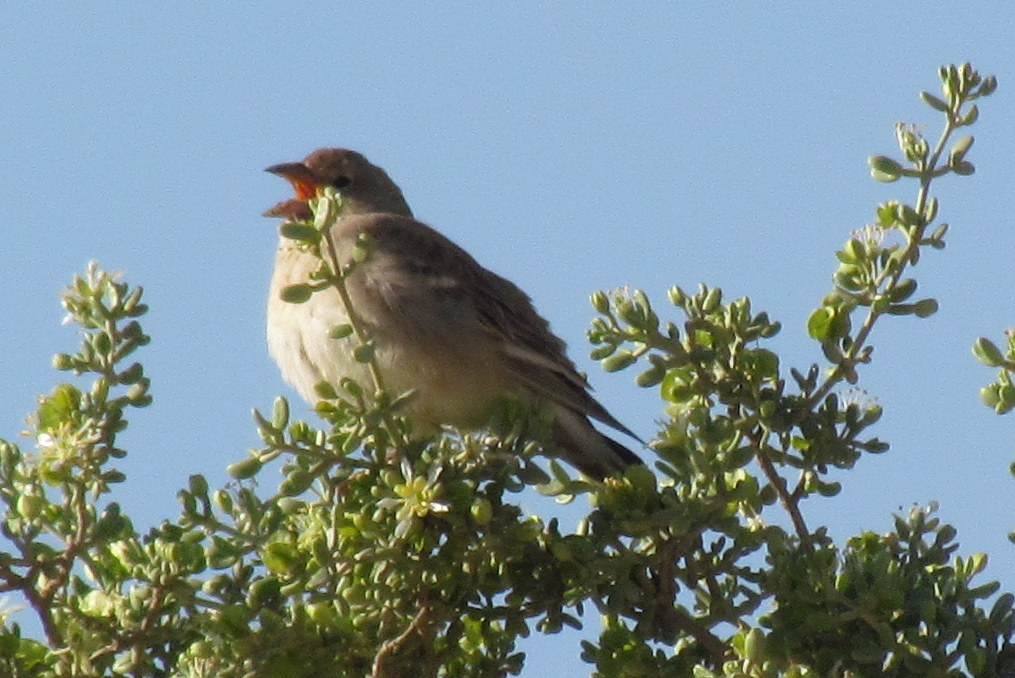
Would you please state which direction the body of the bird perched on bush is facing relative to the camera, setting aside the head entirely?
to the viewer's left
